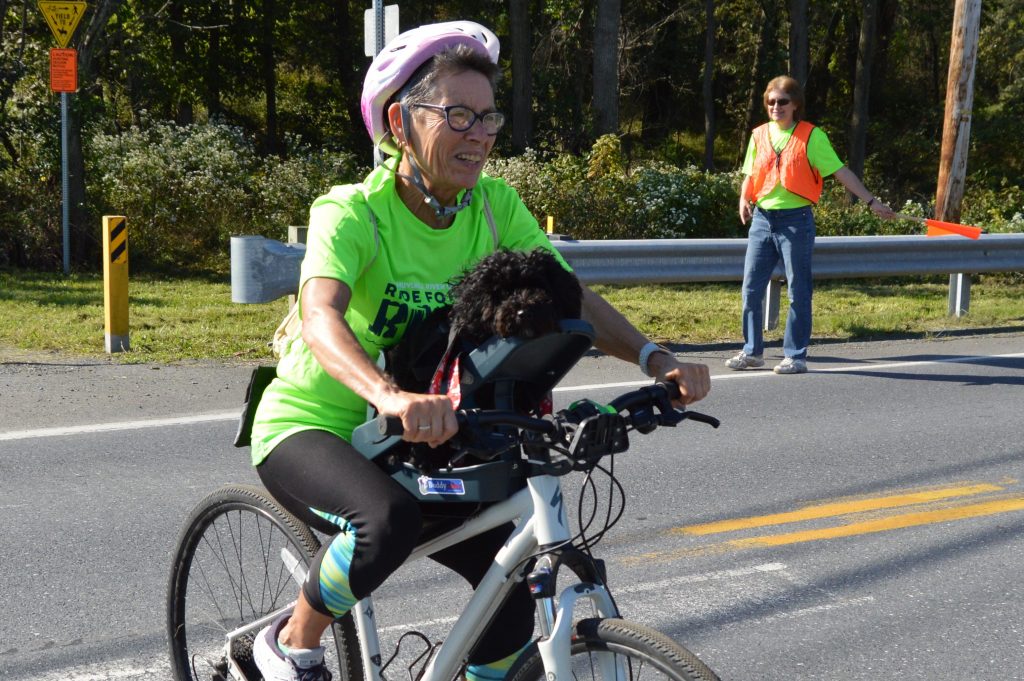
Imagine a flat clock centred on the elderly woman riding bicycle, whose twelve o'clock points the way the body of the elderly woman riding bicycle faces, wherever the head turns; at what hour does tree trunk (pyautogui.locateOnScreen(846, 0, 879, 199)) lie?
The tree trunk is roughly at 8 o'clock from the elderly woman riding bicycle.

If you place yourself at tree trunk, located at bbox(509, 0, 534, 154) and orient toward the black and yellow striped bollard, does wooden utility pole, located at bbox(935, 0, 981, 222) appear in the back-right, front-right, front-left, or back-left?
front-left

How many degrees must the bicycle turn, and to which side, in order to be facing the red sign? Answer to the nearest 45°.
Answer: approximately 135° to its left

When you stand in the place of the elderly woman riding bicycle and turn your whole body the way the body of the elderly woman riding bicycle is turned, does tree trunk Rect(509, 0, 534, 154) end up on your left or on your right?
on your left

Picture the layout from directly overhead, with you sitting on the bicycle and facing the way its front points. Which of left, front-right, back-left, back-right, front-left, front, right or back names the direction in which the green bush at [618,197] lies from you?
back-left

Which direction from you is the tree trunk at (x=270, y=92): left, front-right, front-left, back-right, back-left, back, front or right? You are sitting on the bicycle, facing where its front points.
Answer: back-left

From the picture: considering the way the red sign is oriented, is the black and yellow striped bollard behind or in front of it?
in front

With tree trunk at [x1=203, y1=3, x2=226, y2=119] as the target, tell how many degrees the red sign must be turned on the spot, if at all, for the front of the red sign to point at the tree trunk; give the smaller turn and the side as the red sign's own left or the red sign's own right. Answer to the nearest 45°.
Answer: approximately 180°

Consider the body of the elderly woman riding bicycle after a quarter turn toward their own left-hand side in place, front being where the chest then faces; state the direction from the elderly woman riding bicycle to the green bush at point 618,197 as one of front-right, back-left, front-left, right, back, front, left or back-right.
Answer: front-left

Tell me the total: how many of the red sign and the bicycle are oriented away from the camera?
0

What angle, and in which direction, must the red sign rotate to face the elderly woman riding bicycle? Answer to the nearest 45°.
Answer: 0° — it already faces them

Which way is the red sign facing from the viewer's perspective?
toward the camera

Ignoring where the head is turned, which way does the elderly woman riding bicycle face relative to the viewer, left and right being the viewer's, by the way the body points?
facing the viewer and to the right of the viewer

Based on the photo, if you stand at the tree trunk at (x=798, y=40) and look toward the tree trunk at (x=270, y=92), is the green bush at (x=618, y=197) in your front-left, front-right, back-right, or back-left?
front-left

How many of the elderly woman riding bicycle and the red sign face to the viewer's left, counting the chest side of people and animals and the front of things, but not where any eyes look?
0

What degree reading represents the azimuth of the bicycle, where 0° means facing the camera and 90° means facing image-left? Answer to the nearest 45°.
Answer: approximately 315°

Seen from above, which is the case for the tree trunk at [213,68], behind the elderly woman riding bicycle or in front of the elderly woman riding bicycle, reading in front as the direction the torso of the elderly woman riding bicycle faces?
behind
